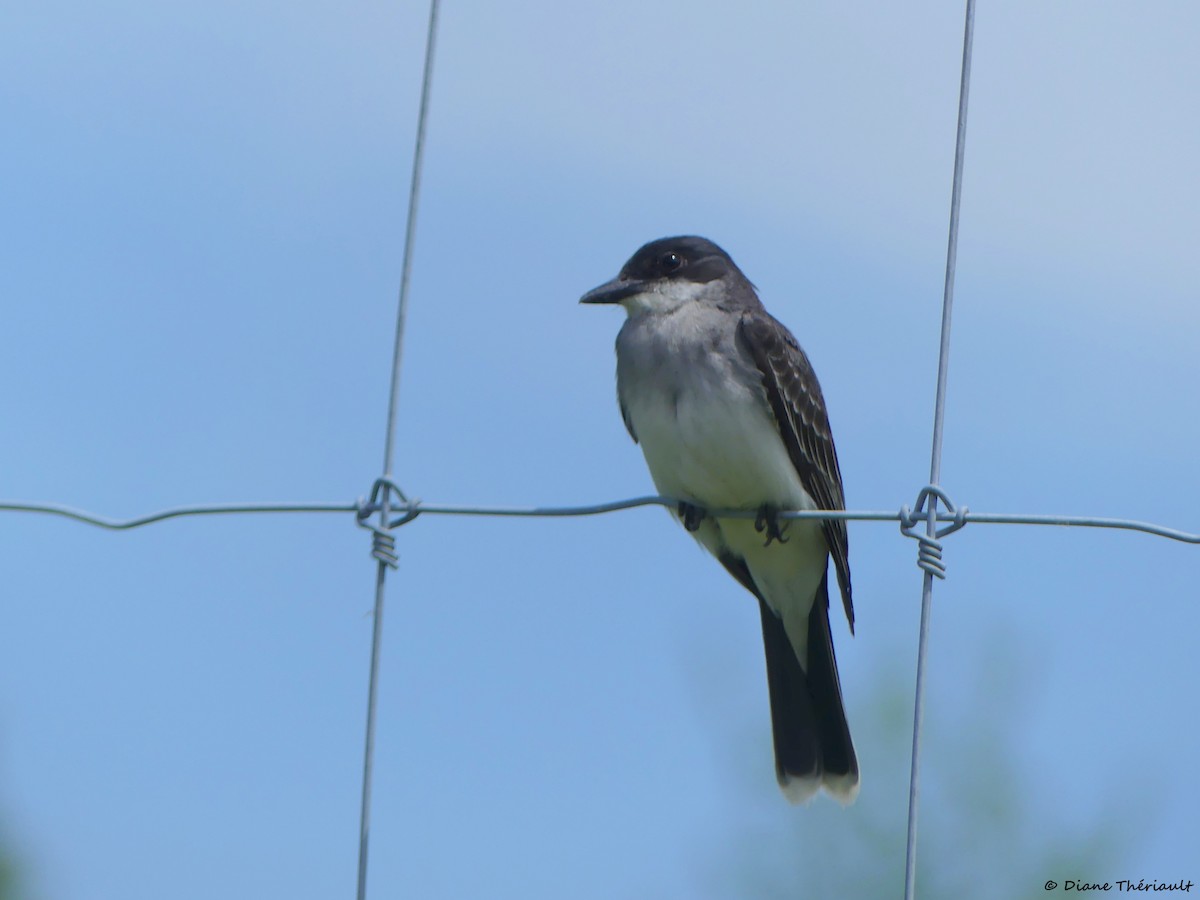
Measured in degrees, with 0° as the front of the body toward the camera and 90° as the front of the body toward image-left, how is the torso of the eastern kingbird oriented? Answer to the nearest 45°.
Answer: approximately 45°

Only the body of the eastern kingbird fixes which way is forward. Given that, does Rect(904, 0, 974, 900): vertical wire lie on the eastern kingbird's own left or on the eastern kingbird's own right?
on the eastern kingbird's own left
